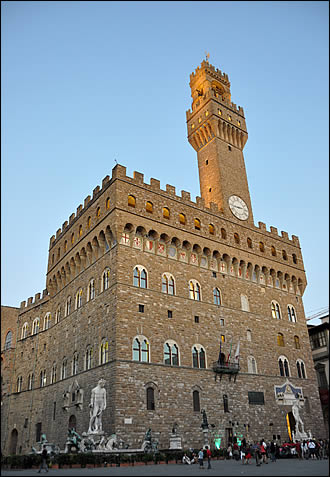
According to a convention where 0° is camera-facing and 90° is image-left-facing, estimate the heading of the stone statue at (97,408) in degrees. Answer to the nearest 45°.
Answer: approximately 0°

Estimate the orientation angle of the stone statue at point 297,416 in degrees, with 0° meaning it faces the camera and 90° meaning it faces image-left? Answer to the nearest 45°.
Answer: approximately 315°

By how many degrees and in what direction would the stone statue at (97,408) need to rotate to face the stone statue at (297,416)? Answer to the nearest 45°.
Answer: approximately 135° to its left

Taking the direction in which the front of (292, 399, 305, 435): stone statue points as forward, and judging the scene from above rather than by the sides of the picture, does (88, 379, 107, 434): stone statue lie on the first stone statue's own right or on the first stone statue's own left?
on the first stone statue's own right
